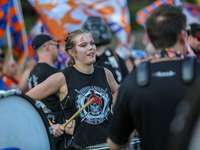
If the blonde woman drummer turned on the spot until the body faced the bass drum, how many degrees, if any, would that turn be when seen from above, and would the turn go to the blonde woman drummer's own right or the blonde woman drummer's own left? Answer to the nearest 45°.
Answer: approximately 90° to the blonde woman drummer's own right

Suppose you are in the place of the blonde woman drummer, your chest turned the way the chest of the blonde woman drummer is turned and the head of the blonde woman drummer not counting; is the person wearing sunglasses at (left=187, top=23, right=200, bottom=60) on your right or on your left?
on your left

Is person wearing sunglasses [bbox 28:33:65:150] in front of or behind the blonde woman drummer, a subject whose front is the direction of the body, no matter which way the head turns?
behind

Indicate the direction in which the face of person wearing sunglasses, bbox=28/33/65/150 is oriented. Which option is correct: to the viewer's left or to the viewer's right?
to the viewer's right

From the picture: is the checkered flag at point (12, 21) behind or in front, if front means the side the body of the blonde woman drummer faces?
behind

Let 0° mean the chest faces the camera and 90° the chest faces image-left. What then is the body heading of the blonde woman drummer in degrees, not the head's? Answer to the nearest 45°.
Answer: approximately 315°
